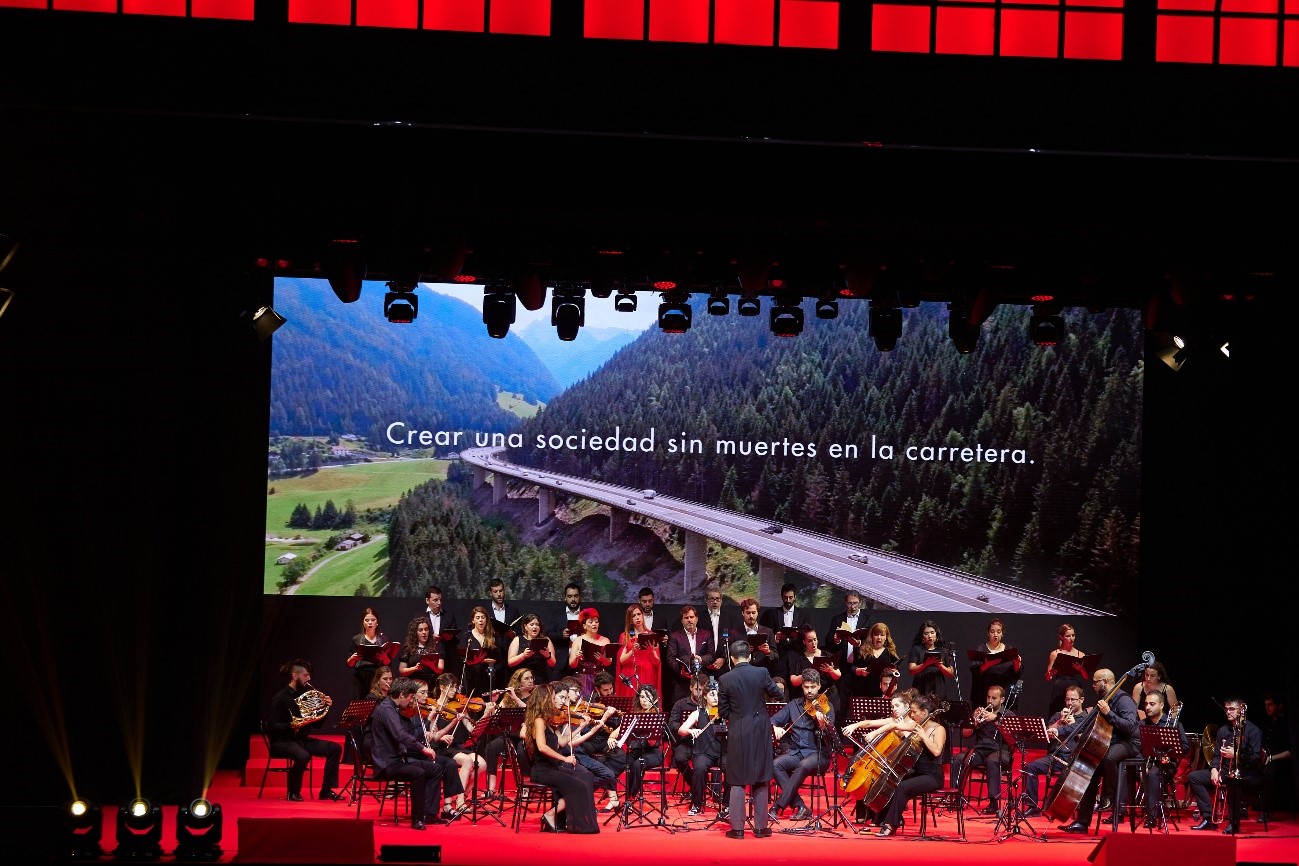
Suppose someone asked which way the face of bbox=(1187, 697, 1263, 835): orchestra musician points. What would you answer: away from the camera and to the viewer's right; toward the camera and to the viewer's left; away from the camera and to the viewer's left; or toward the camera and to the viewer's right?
toward the camera and to the viewer's left

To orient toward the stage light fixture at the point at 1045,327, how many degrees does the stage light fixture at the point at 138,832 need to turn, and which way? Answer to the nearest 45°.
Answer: approximately 90° to its left

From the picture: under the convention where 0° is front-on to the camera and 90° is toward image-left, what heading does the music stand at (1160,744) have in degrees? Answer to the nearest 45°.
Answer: approximately 180°

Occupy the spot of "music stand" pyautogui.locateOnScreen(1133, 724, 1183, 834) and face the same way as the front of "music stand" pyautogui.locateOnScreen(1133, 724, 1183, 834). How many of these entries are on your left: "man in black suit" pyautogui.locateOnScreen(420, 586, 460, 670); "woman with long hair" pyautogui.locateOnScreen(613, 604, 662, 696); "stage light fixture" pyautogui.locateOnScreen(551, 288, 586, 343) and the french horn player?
4

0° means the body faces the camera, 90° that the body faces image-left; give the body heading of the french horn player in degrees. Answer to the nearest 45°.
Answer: approximately 315°

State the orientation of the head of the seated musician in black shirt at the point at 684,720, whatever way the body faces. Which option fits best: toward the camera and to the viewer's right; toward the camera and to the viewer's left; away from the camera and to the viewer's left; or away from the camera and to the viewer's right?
toward the camera and to the viewer's right

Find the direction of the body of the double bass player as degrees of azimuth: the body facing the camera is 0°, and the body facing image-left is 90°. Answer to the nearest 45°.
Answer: approximately 90°

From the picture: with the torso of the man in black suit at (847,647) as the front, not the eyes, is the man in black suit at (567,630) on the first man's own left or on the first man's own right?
on the first man's own right

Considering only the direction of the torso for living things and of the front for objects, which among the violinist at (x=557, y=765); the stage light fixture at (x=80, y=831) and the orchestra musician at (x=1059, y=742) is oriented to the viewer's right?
the violinist
